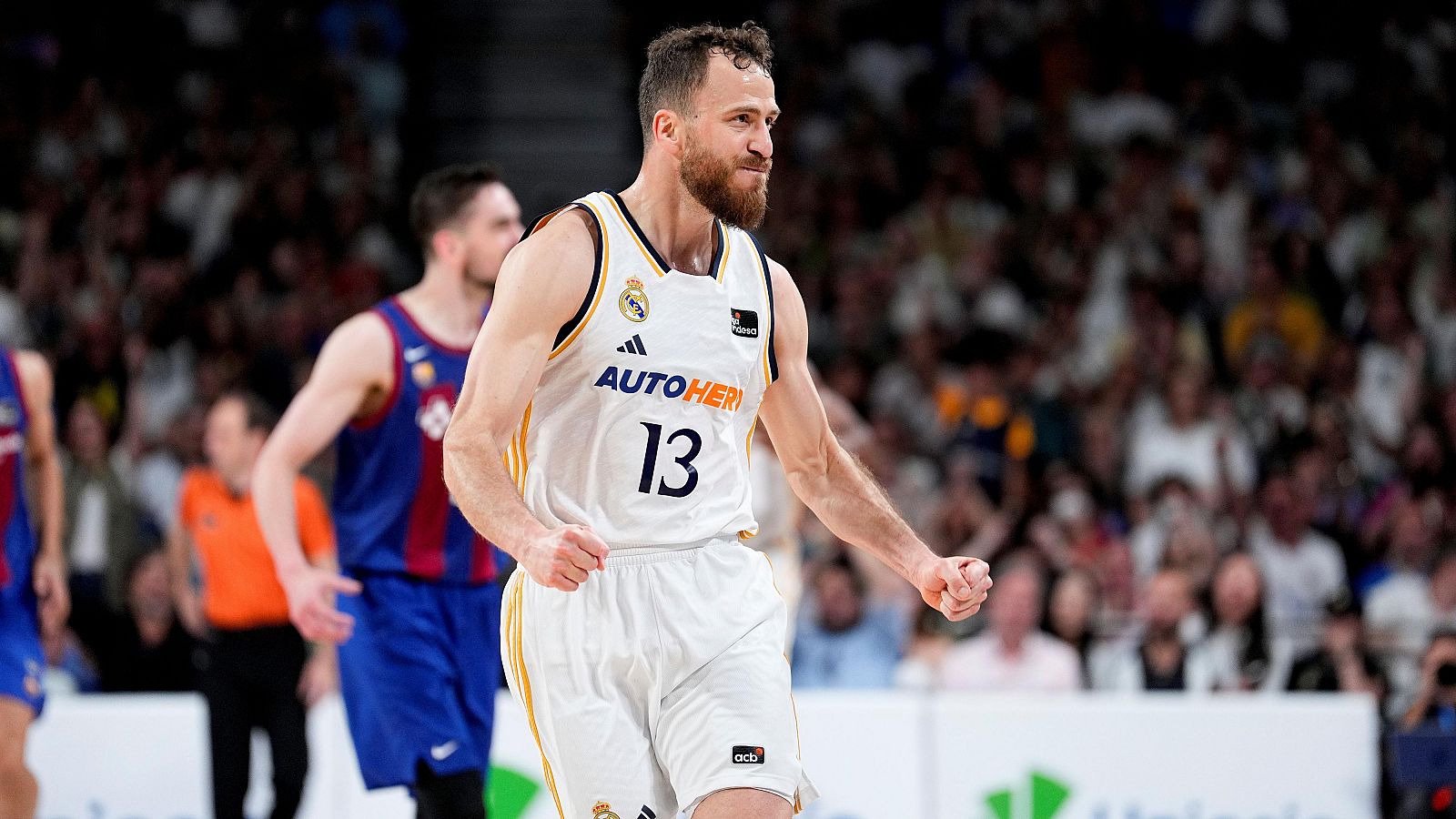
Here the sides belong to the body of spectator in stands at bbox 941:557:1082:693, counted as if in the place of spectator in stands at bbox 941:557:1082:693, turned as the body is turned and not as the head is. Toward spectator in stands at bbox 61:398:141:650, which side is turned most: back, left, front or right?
right

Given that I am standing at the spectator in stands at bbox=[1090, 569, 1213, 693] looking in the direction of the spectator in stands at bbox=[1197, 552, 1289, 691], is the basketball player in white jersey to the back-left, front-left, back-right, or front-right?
back-right

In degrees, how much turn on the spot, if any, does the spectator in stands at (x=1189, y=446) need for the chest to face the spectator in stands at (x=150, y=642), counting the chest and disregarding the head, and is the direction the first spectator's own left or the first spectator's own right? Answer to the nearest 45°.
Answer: approximately 45° to the first spectator's own right

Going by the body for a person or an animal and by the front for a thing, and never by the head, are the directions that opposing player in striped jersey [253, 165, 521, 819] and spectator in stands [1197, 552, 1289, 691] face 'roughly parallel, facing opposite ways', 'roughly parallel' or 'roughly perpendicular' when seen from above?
roughly perpendicular

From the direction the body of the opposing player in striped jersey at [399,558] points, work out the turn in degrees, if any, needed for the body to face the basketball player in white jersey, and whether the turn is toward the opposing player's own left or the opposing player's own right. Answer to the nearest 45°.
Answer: approximately 45° to the opposing player's own right

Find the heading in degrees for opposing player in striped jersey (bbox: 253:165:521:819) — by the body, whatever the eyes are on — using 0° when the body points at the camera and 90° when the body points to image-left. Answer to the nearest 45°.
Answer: approximately 315°

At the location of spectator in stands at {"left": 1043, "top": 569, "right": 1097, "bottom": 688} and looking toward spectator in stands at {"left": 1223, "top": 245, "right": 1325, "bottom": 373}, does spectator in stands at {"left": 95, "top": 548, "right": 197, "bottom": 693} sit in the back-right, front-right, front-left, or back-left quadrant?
back-left

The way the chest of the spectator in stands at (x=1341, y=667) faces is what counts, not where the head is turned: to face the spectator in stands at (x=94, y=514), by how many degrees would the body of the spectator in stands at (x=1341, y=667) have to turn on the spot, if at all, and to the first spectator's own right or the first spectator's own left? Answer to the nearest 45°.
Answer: approximately 90° to the first spectator's own right

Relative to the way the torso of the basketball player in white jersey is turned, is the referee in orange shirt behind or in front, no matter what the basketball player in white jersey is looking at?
behind
